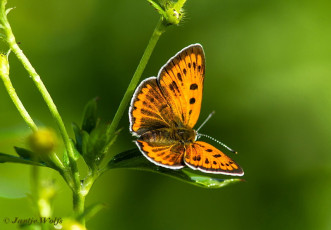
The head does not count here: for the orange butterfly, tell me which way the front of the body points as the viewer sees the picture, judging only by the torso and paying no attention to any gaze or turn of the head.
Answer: to the viewer's right
